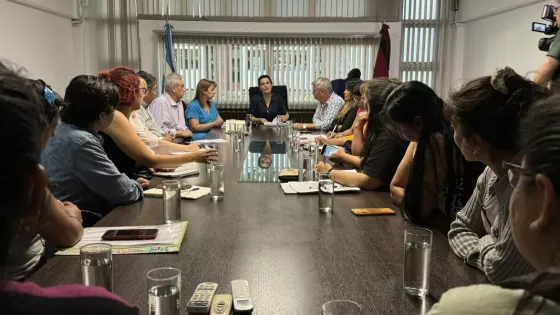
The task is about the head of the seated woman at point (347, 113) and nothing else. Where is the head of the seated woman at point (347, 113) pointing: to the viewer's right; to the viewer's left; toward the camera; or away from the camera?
to the viewer's left

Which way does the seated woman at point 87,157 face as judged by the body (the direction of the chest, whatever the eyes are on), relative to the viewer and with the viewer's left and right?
facing away from the viewer and to the right of the viewer

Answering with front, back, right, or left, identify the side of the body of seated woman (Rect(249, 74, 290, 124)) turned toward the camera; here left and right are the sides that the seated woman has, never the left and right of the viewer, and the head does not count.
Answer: front

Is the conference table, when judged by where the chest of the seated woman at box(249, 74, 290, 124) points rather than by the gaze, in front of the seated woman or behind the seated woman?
in front

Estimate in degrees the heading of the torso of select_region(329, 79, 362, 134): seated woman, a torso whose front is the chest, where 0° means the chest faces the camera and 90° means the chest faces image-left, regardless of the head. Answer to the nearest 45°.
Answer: approximately 90°

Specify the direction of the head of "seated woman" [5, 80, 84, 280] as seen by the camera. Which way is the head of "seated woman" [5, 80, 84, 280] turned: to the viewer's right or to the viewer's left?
to the viewer's right

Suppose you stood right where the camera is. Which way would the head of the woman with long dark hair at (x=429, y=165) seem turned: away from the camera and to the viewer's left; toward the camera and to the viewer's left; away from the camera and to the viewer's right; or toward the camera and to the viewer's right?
away from the camera and to the viewer's left

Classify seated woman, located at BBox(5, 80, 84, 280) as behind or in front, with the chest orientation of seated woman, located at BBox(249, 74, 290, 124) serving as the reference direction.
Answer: in front

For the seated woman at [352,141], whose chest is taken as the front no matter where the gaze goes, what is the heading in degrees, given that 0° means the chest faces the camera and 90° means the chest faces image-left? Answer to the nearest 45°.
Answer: approximately 90°

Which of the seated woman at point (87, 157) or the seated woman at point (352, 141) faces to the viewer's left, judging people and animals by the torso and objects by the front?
the seated woman at point (352, 141)

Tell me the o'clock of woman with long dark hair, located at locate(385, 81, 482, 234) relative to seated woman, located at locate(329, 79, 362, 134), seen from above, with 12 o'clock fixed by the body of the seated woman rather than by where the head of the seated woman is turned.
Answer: The woman with long dark hair is roughly at 9 o'clock from the seated woman.

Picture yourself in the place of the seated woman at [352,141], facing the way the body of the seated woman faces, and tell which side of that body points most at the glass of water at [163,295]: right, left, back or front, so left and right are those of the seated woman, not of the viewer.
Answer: left

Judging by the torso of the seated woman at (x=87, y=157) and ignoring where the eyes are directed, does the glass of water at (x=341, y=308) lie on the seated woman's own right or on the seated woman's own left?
on the seated woman's own right
